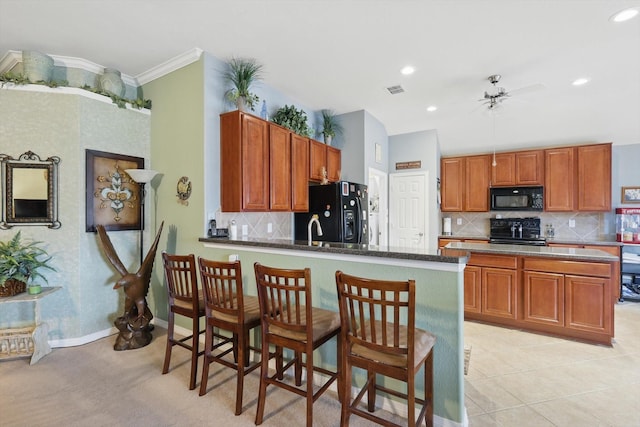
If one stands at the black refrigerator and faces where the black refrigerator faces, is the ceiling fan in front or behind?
in front

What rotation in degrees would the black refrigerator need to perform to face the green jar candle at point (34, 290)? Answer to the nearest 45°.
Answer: approximately 90° to its right

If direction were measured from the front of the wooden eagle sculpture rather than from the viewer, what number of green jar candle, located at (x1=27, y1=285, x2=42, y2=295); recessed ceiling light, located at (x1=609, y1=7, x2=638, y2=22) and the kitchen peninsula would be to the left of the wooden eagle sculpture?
2

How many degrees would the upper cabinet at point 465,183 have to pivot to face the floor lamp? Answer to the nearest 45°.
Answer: approximately 45° to its right

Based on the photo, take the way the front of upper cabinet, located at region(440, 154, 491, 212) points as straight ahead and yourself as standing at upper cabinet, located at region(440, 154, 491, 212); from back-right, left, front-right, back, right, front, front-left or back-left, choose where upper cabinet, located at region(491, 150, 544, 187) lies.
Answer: left

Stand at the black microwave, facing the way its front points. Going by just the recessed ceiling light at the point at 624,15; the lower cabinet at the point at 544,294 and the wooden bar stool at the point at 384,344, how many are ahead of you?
3

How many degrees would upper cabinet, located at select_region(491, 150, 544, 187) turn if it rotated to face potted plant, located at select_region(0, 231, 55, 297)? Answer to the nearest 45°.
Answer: approximately 45° to its right

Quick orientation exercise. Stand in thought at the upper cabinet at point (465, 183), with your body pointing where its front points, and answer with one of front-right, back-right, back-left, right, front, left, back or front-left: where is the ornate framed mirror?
front-right

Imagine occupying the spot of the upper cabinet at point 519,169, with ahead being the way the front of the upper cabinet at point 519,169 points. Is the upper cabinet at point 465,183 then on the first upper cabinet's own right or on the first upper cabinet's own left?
on the first upper cabinet's own right

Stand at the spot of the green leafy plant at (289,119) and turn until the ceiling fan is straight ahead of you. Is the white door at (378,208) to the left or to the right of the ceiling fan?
left
